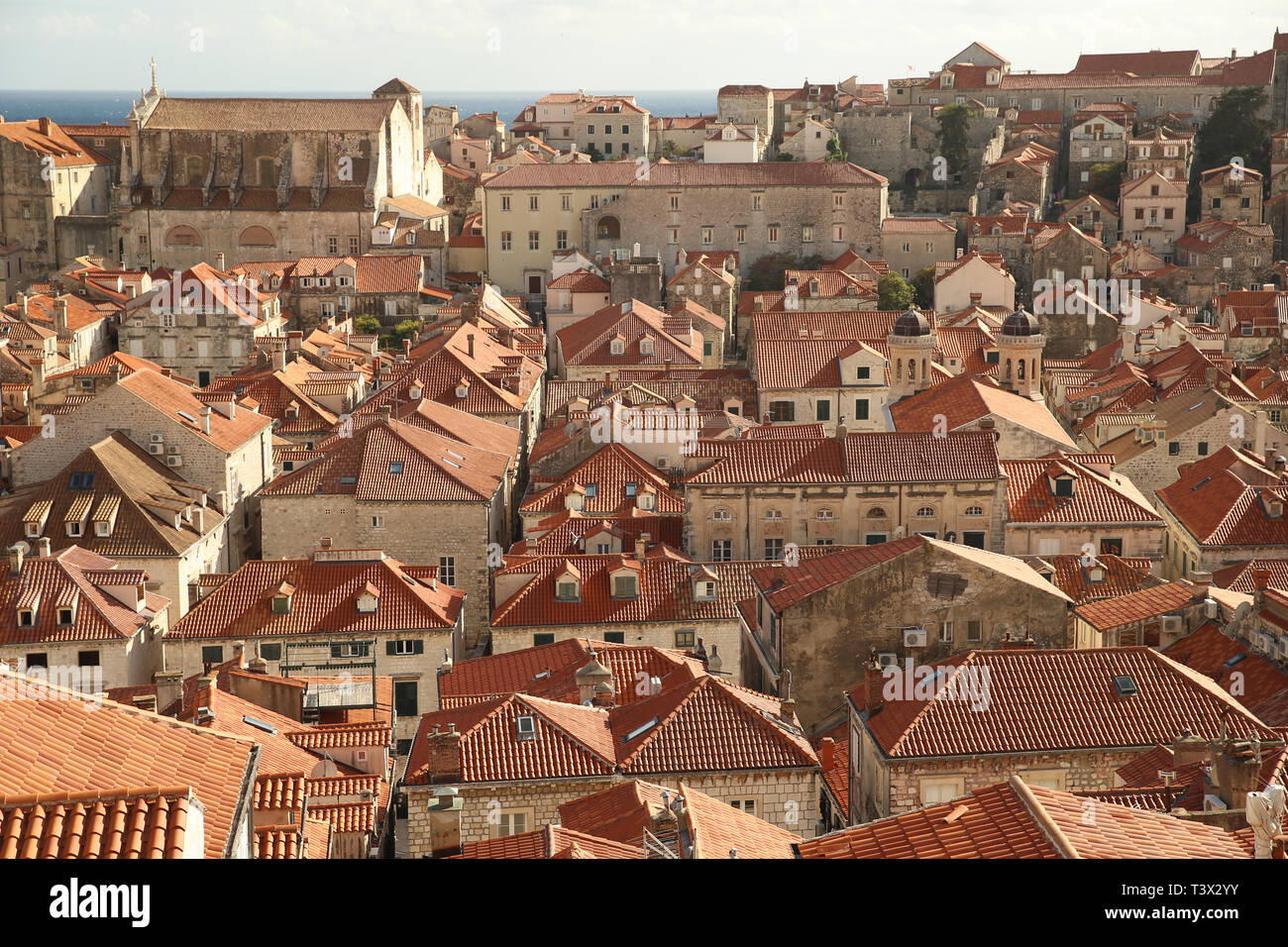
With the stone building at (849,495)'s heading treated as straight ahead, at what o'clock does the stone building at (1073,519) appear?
the stone building at (1073,519) is roughly at 9 o'clock from the stone building at (849,495).

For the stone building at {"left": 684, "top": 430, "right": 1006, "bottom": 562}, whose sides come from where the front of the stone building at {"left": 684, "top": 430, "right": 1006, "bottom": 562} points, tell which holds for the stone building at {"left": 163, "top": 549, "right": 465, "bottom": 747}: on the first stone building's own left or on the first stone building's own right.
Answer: on the first stone building's own right

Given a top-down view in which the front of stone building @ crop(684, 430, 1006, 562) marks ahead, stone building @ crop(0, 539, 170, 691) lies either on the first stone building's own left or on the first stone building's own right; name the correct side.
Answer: on the first stone building's own right

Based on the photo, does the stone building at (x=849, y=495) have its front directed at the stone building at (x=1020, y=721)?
yes

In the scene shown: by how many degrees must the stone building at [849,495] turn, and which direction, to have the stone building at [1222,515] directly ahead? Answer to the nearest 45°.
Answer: approximately 90° to its left

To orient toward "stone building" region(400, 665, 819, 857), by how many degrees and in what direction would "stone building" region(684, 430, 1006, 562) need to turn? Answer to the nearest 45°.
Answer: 0° — it already faces it

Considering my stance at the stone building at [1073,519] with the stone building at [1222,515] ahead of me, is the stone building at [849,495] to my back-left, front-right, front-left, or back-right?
back-left

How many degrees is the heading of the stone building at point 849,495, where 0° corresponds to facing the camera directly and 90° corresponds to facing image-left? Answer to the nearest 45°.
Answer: approximately 0°
